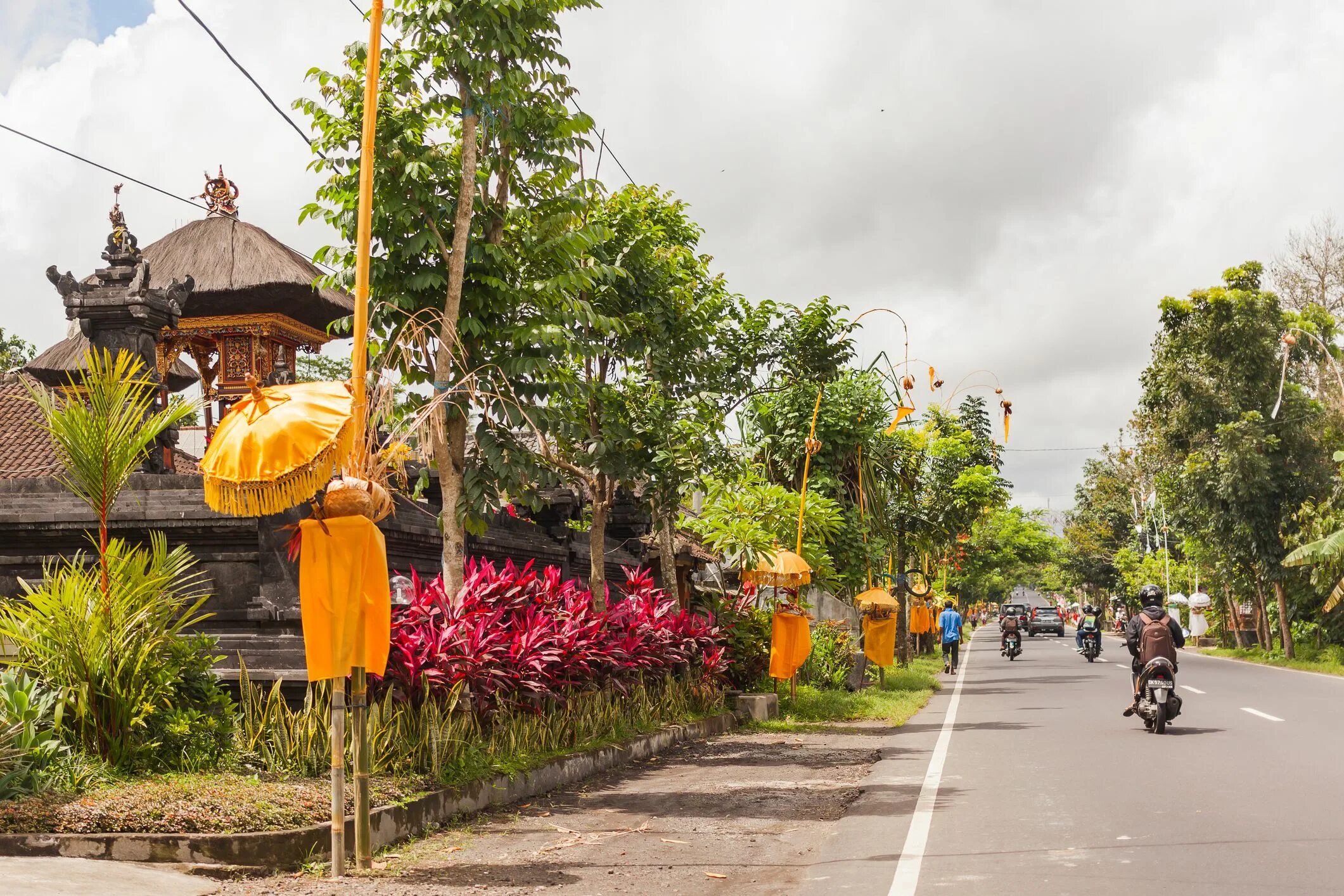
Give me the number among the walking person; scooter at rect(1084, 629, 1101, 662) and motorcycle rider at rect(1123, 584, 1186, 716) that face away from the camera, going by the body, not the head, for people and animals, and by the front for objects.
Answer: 3

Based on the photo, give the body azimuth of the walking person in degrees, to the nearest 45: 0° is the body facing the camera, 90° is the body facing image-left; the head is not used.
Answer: approximately 180°

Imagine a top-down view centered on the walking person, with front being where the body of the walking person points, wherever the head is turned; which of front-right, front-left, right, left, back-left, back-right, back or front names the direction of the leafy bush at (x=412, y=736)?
back

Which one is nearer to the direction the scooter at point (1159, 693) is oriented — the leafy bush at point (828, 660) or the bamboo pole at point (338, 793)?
the leafy bush

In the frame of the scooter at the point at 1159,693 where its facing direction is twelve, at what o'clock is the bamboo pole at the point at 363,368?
The bamboo pole is roughly at 7 o'clock from the scooter.

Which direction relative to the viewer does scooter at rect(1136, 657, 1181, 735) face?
away from the camera

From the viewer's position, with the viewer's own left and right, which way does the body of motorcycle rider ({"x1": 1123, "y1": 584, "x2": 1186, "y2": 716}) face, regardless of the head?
facing away from the viewer

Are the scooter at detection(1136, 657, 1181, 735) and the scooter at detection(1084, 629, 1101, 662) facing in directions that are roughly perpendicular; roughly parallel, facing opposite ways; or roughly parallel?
roughly parallel

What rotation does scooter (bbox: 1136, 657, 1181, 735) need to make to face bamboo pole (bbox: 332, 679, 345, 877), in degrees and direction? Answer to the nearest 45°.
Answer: approximately 135° to its left

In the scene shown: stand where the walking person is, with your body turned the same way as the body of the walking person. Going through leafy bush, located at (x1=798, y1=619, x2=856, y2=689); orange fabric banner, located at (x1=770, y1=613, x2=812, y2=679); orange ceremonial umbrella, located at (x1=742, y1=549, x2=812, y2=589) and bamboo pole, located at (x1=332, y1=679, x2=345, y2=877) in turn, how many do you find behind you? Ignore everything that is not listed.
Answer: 4

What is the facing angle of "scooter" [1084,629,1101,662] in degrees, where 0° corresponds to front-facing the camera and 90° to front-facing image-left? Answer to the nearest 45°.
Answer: approximately 180°

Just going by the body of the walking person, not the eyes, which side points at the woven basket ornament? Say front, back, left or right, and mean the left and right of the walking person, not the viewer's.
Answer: back

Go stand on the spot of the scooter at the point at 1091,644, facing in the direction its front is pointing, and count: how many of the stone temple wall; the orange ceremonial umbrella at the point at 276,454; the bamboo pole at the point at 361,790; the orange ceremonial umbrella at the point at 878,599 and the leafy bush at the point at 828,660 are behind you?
5

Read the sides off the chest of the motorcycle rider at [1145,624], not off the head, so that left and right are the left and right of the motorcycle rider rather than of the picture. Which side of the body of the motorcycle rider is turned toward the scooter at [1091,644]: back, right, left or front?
front

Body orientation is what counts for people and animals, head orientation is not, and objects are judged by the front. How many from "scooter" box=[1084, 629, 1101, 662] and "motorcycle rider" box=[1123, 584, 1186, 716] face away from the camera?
2
